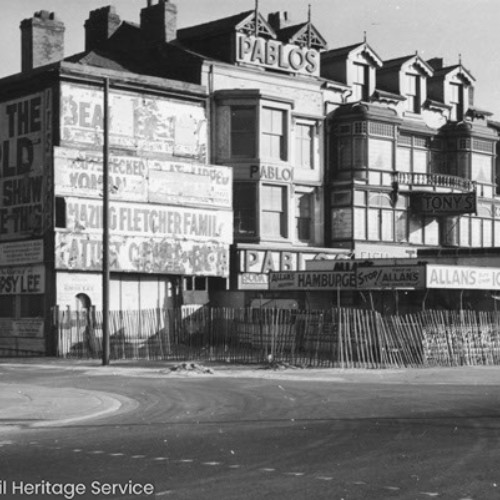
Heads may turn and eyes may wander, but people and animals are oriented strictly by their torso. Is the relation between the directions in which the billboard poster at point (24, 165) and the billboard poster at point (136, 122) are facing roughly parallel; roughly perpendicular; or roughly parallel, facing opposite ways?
roughly perpendicular

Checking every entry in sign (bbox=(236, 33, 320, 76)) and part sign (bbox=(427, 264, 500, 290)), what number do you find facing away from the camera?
0

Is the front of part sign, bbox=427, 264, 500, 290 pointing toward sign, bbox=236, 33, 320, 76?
no

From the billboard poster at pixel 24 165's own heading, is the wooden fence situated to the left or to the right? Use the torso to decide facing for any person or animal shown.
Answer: on its left

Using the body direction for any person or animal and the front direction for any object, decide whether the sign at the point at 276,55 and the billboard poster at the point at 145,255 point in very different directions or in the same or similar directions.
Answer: same or similar directions

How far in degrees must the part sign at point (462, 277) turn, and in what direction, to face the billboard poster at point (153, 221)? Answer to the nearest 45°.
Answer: approximately 90° to its right

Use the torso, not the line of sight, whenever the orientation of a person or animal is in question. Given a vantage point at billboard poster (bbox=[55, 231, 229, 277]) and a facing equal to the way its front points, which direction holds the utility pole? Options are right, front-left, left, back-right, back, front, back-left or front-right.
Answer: front-right

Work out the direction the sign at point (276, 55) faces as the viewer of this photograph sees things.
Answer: facing the viewer and to the right of the viewer

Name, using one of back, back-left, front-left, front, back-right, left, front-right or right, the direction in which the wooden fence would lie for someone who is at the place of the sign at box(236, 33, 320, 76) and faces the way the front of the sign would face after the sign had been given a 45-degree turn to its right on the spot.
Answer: front

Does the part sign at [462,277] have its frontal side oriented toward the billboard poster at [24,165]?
no

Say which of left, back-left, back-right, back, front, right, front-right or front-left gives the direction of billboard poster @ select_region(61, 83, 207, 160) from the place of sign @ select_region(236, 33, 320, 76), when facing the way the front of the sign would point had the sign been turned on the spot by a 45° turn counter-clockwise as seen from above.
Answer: back-right

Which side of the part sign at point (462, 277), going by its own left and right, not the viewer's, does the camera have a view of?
front

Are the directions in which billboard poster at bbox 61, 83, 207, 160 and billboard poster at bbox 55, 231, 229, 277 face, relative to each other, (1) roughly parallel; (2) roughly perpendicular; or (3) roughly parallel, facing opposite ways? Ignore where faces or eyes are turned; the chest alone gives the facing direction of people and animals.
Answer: roughly parallel

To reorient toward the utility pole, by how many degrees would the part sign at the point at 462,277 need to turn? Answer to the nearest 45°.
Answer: approximately 45° to its right

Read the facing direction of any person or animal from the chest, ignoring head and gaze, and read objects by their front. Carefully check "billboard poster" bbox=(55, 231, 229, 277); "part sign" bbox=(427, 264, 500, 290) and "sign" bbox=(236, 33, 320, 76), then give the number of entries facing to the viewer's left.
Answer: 0

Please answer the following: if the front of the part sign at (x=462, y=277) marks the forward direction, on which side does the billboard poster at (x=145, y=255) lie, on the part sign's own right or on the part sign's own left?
on the part sign's own right

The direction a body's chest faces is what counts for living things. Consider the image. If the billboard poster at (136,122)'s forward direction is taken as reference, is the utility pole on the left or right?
on its right
